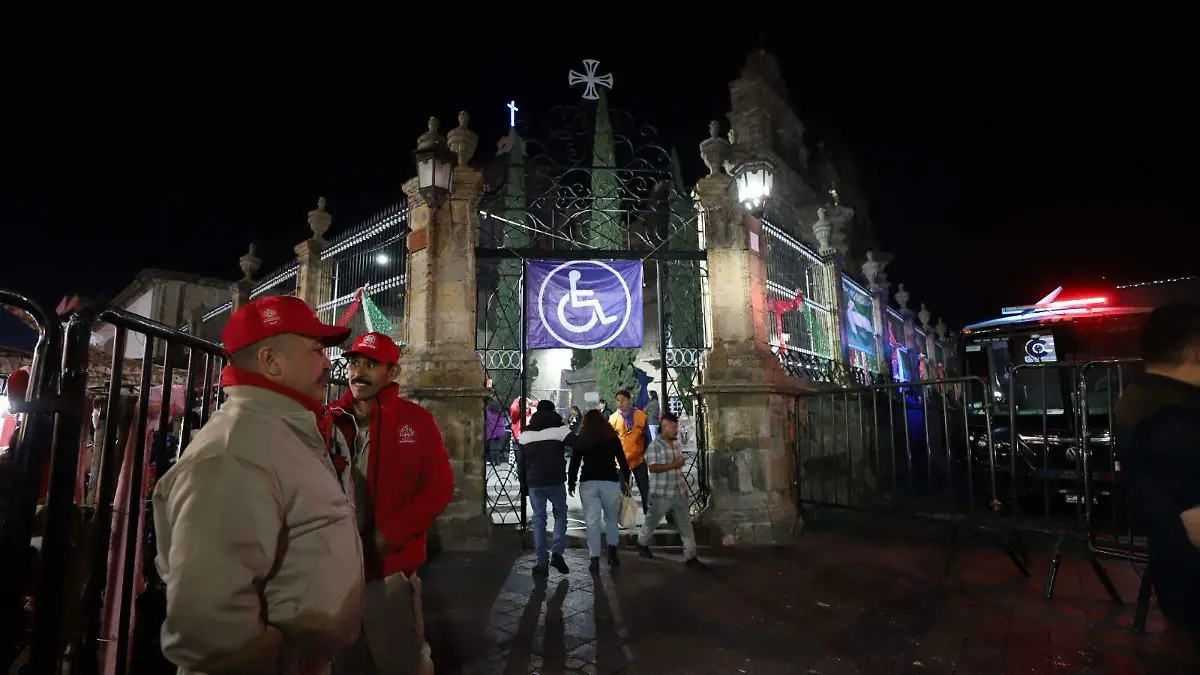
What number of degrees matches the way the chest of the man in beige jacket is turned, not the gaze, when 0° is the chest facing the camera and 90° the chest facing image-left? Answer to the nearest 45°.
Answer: approximately 270°

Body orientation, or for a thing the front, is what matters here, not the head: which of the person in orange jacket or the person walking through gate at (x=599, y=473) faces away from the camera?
the person walking through gate

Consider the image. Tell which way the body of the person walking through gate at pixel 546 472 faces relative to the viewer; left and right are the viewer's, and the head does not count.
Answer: facing away from the viewer

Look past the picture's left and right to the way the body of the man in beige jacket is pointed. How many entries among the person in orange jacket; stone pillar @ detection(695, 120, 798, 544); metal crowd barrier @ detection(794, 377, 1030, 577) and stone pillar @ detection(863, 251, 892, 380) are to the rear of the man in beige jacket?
0

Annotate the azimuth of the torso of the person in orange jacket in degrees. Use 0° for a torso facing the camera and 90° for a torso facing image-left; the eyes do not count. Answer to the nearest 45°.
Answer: approximately 0°

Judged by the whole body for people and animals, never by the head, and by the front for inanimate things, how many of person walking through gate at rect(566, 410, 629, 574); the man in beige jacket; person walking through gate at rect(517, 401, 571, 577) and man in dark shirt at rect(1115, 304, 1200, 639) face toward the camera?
0

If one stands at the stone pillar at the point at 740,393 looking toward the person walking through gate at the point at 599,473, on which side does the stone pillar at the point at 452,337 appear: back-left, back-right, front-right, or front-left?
front-right

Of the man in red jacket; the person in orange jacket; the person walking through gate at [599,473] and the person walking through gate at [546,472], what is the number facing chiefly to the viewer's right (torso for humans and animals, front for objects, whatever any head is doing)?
0

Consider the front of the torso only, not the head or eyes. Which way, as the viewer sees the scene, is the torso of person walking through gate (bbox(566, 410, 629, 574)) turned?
away from the camera

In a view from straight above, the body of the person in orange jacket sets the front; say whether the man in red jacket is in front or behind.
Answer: in front

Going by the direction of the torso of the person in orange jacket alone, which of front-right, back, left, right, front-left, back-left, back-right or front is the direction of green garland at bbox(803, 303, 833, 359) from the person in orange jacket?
back-left

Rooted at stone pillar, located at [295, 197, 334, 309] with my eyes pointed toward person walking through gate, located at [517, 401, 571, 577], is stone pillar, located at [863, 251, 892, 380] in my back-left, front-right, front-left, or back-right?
front-left

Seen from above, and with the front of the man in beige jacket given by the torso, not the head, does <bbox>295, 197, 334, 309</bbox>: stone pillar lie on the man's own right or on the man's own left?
on the man's own left

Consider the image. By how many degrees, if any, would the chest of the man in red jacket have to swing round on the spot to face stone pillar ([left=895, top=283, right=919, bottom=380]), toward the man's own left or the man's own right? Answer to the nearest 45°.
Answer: approximately 180°

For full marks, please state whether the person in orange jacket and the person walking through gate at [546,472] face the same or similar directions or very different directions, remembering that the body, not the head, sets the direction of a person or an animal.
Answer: very different directions
